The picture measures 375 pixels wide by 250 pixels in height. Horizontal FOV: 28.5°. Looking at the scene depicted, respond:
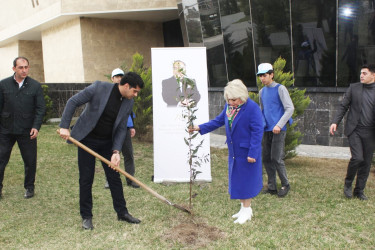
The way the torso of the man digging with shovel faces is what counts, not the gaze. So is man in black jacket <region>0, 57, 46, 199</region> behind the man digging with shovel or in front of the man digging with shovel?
behind

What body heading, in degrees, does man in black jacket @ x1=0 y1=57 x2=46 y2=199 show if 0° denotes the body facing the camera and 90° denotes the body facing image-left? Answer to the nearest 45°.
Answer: approximately 0°

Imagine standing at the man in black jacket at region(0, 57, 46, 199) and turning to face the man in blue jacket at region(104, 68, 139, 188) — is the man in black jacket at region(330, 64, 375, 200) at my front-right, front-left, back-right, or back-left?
front-right

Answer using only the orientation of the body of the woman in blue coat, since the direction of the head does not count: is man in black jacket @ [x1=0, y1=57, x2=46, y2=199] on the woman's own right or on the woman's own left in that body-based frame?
on the woman's own right

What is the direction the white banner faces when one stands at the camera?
facing the viewer

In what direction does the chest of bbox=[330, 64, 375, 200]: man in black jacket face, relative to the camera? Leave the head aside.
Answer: toward the camera

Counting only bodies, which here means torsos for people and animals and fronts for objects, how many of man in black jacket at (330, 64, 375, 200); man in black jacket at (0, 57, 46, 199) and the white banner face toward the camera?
3

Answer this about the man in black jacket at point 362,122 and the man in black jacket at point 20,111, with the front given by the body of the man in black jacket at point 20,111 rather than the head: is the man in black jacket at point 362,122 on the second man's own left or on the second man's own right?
on the second man's own left

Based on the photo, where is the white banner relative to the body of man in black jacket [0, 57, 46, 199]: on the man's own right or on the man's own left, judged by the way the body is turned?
on the man's own left

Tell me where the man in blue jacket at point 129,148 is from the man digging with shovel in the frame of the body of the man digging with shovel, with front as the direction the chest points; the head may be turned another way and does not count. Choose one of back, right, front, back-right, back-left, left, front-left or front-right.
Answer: back-left

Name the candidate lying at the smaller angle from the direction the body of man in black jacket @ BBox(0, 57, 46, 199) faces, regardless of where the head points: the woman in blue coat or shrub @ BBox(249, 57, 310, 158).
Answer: the woman in blue coat

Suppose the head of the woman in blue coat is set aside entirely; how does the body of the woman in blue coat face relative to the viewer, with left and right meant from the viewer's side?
facing the viewer and to the left of the viewer

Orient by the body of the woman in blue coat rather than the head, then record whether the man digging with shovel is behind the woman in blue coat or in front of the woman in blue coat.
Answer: in front

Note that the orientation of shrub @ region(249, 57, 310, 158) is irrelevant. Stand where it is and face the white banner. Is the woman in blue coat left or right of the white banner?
left

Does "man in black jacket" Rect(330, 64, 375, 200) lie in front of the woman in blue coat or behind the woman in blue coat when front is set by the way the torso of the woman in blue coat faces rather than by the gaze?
behind
